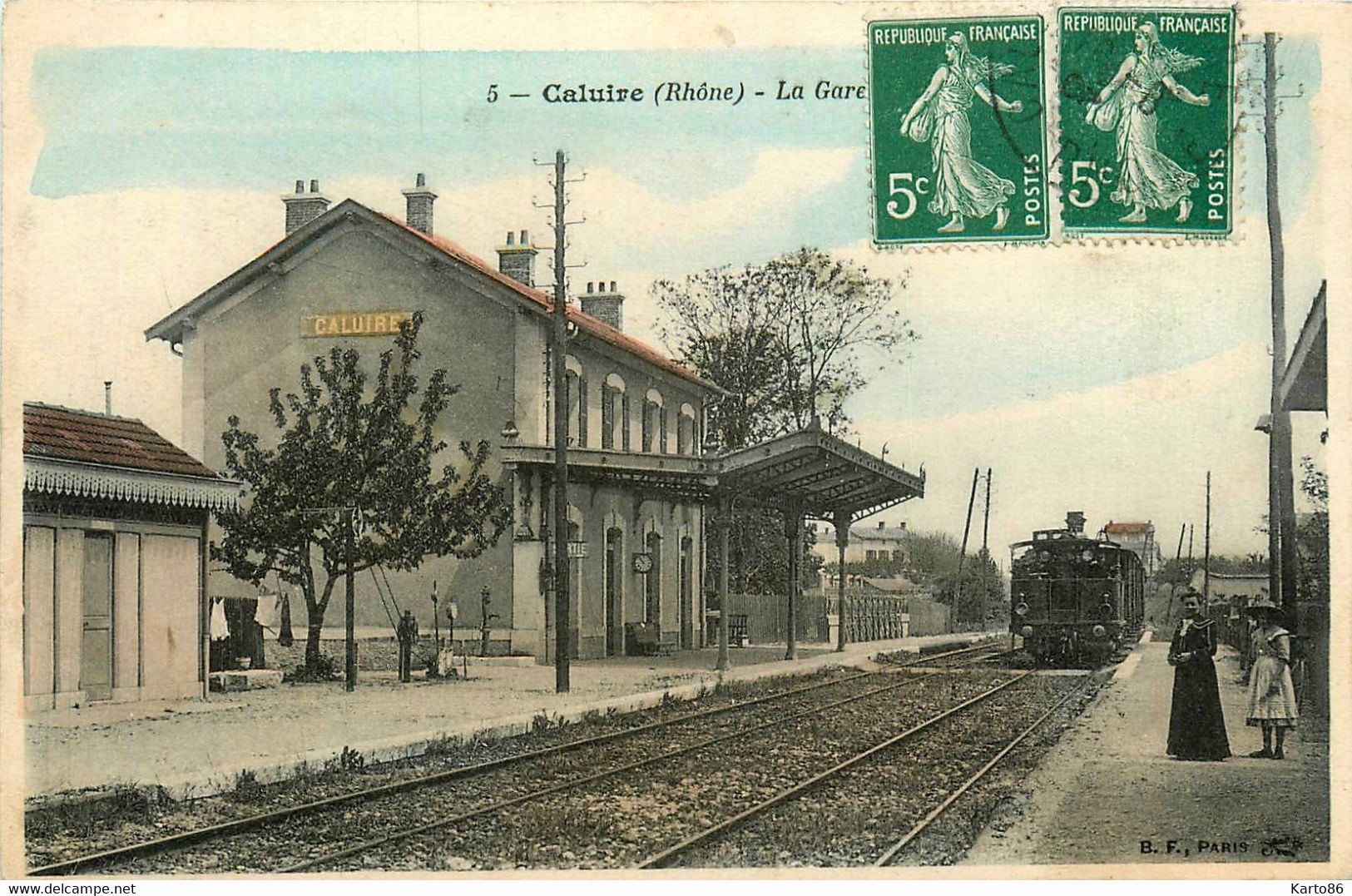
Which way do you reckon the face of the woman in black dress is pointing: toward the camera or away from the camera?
toward the camera

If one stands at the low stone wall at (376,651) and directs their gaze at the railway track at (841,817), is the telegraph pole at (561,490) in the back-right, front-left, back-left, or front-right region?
front-left

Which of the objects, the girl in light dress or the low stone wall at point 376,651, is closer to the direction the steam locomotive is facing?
the girl in light dress

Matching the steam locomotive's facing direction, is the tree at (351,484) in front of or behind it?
in front

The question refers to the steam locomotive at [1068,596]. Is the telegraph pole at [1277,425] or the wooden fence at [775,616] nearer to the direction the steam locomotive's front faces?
the telegraph pole

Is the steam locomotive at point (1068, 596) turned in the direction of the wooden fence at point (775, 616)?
no

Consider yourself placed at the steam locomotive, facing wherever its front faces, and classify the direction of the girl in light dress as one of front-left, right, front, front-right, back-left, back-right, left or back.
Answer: front

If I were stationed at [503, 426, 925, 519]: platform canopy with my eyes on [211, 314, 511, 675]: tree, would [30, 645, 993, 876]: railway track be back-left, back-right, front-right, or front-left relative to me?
front-left

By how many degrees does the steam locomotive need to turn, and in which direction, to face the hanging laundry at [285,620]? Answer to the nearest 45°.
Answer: approximately 45° to its right

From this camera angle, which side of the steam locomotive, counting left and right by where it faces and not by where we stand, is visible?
front

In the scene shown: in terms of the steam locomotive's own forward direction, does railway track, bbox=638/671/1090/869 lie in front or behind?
in front

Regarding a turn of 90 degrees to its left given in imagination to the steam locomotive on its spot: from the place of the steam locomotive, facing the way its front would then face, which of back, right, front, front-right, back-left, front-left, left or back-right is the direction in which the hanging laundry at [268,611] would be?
back-right

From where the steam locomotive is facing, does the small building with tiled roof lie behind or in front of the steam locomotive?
in front
